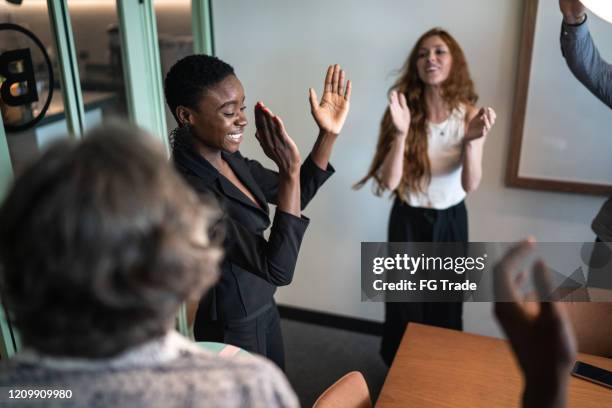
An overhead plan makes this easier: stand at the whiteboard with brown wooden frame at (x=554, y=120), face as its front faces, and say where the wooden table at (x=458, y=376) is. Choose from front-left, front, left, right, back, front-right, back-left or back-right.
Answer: front

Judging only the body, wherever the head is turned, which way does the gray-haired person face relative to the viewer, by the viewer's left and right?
facing away from the viewer and to the right of the viewer

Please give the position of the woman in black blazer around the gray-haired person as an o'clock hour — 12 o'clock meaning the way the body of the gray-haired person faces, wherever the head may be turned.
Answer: The woman in black blazer is roughly at 11 o'clock from the gray-haired person.

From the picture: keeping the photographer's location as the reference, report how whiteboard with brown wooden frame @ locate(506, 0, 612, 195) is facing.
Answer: facing the viewer

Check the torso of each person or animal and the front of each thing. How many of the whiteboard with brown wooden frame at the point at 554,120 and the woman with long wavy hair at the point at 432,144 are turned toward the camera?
2

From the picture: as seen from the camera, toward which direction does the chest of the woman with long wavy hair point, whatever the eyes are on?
toward the camera

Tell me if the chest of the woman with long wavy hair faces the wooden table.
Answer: yes

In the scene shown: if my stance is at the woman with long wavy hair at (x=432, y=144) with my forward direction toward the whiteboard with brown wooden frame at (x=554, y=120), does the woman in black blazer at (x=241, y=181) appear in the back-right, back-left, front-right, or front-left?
back-right

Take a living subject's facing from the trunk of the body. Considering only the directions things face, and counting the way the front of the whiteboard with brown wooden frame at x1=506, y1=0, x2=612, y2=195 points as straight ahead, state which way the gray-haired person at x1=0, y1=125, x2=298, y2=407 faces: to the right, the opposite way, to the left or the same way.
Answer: the opposite way

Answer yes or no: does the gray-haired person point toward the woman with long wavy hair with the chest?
yes

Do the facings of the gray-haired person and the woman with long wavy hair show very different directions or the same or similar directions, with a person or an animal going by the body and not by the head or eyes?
very different directions

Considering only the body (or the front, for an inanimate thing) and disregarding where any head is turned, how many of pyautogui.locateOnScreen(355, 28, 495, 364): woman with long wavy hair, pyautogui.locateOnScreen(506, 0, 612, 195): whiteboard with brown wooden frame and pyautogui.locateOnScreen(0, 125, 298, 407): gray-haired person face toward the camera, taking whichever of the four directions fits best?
2

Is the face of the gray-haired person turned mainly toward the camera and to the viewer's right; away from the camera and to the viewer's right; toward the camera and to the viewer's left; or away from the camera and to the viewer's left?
away from the camera and to the viewer's right
